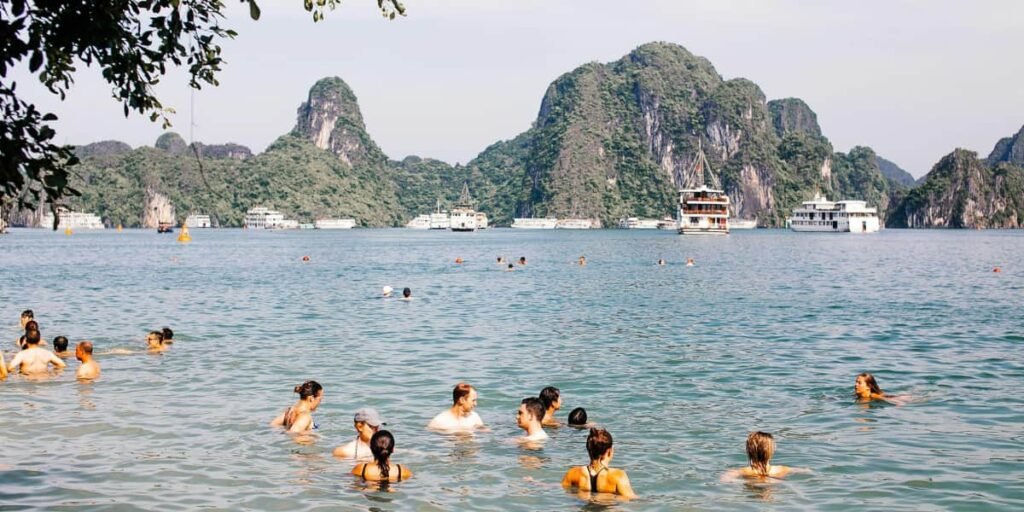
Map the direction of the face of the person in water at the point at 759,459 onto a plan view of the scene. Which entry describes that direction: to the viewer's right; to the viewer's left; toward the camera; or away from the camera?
away from the camera

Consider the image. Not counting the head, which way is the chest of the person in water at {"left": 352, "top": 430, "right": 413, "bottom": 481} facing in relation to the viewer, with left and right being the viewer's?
facing away from the viewer

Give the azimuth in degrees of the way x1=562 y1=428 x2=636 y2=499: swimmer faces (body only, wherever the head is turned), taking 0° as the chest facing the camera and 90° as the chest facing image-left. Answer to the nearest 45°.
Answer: approximately 180°

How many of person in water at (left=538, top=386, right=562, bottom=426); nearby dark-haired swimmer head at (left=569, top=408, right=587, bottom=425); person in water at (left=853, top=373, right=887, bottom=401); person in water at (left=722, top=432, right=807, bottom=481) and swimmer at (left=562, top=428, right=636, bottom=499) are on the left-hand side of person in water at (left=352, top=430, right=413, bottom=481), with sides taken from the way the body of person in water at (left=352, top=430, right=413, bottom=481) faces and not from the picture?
0

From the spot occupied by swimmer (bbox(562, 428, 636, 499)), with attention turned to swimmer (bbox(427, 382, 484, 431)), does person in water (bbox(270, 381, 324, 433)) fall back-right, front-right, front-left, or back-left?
front-left

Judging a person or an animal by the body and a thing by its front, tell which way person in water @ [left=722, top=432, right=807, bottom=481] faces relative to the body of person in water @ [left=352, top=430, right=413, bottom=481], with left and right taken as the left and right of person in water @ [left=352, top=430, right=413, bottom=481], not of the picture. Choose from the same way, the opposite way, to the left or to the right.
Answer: the same way

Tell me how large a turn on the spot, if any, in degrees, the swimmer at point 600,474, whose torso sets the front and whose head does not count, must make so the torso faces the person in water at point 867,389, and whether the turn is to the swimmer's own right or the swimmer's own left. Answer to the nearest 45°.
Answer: approximately 45° to the swimmer's own right

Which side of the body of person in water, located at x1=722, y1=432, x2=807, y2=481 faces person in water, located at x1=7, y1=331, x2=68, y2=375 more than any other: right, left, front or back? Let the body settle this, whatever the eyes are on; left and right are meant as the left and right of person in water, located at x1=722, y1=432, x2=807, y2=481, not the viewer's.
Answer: left

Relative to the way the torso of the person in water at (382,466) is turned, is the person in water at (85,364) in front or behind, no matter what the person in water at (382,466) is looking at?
in front

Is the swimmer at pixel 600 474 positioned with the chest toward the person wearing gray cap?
no

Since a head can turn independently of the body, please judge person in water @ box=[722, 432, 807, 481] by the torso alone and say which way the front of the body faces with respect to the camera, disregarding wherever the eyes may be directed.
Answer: away from the camera

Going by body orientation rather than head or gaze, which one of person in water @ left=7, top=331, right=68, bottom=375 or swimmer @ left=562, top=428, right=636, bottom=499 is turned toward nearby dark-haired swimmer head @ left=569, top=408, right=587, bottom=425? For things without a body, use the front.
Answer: the swimmer

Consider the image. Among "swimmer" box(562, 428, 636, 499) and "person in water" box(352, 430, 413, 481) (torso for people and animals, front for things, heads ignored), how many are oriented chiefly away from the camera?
2
